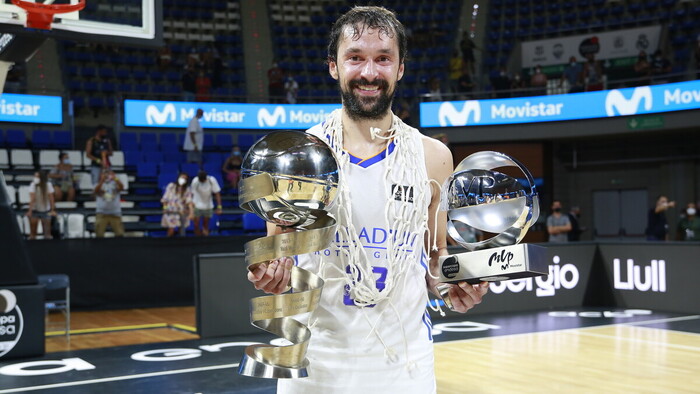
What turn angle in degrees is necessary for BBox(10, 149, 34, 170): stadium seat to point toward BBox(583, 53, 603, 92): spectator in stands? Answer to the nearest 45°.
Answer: approximately 45° to its left

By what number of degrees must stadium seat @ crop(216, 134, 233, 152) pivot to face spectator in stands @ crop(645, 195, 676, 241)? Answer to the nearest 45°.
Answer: approximately 45° to its left

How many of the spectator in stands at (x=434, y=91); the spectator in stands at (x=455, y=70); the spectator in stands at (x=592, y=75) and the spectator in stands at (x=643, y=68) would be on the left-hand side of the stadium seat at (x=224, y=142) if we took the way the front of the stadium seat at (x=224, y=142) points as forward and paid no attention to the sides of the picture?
4

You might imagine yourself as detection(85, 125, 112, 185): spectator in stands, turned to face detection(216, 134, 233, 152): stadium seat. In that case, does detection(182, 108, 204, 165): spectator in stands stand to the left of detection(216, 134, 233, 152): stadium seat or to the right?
right

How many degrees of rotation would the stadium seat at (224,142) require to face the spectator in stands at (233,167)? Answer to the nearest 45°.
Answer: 0° — it already faces them
